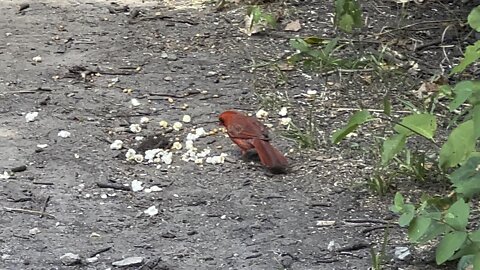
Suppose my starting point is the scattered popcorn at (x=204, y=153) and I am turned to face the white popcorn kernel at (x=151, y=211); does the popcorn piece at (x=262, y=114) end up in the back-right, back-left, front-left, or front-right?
back-left

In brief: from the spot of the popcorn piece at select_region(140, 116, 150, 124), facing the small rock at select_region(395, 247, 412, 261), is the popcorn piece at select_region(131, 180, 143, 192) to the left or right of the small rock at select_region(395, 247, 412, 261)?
right

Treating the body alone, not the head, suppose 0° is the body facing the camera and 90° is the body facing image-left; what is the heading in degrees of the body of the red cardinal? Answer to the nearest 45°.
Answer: approximately 135°

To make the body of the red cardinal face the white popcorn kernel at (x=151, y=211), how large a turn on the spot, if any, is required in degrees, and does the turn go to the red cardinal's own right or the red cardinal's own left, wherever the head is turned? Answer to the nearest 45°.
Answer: approximately 90° to the red cardinal's own left

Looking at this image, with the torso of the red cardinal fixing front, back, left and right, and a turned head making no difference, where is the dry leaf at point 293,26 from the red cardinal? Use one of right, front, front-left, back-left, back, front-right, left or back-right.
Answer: front-right

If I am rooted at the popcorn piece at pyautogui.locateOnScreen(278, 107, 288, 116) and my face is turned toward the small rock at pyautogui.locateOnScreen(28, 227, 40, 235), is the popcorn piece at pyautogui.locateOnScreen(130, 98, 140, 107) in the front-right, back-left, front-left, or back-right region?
front-right

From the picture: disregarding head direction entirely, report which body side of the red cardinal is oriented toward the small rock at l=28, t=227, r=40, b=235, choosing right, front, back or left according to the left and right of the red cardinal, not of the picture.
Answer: left

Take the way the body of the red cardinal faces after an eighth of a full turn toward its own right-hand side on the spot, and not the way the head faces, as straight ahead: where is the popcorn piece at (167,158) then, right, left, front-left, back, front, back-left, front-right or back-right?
left

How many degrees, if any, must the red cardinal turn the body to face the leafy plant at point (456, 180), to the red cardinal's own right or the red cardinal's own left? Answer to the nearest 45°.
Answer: approximately 180°

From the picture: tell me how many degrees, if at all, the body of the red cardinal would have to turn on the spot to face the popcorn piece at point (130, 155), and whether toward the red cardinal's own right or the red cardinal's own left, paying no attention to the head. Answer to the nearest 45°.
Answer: approximately 45° to the red cardinal's own left

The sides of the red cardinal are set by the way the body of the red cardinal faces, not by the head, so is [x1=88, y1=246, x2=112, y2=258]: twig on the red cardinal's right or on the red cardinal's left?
on the red cardinal's left

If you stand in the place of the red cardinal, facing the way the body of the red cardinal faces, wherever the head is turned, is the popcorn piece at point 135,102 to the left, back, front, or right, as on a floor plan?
front

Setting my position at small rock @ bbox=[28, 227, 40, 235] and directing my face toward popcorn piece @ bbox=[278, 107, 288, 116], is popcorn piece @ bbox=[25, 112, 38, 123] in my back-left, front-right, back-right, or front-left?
front-left
